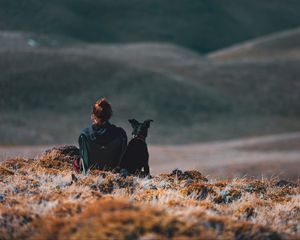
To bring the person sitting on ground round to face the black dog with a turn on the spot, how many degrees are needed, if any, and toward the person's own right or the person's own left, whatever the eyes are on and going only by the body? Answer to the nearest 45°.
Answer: approximately 45° to the person's own right

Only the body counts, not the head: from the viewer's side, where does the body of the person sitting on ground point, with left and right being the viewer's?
facing away from the viewer
